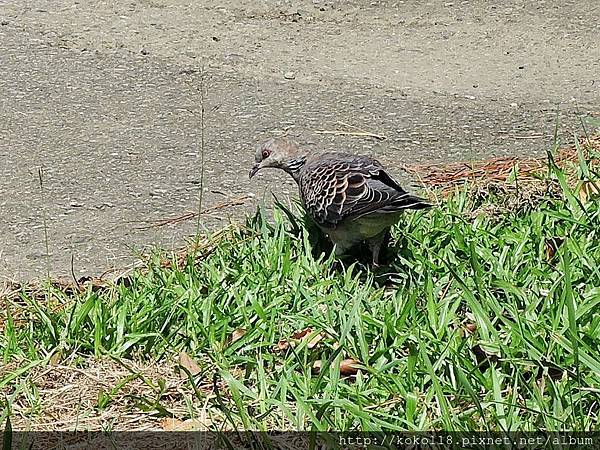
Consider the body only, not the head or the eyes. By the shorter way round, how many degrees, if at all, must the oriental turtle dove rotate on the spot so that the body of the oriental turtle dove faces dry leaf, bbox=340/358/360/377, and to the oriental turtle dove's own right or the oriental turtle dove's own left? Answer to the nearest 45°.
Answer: approximately 90° to the oriental turtle dove's own left

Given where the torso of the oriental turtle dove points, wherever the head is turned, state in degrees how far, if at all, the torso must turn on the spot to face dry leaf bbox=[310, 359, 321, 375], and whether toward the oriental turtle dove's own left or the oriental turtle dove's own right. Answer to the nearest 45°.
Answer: approximately 90° to the oriental turtle dove's own left

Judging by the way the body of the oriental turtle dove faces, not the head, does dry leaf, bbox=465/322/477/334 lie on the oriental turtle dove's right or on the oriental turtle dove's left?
on the oriental turtle dove's left

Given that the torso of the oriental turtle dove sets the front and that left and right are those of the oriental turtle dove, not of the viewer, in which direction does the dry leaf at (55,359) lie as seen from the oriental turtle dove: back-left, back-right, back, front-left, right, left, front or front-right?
front-left

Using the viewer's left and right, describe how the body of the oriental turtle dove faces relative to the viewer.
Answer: facing to the left of the viewer

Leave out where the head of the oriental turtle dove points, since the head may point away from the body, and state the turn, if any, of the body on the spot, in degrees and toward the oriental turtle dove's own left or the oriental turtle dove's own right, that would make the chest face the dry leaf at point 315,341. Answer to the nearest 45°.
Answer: approximately 90° to the oriental turtle dove's own left

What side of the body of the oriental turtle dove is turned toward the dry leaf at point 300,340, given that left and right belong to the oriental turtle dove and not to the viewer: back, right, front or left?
left

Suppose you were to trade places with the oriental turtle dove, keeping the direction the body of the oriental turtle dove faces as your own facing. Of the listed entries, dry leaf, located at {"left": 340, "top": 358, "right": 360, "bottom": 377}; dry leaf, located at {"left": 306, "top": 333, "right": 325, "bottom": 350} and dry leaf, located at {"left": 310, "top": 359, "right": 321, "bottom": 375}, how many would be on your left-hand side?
3

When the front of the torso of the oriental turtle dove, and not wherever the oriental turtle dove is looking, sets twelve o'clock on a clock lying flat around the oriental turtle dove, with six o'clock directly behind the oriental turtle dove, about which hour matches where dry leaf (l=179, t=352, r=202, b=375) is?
The dry leaf is roughly at 10 o'clock from the oriental turtle dove.

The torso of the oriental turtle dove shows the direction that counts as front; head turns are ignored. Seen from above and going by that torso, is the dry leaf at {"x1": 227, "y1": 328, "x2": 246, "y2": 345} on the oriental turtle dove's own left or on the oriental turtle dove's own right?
on the oriental turtle dove's own left

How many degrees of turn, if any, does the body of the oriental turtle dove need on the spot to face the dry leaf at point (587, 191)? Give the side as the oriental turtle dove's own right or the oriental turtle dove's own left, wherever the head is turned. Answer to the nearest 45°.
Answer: approximately 180°
